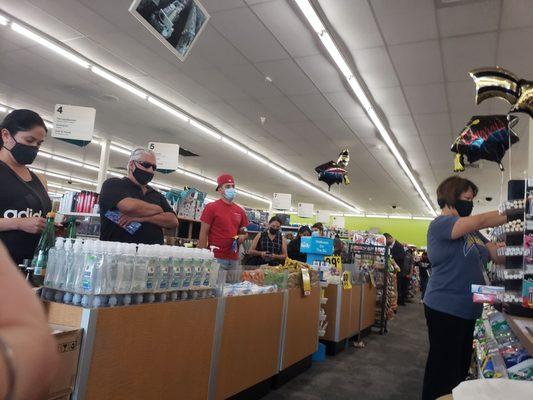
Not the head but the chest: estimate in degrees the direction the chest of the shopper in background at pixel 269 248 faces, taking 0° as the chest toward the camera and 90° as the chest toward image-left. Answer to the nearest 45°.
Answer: approximately 0°

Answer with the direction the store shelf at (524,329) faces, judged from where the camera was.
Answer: facing to the left of the viewer

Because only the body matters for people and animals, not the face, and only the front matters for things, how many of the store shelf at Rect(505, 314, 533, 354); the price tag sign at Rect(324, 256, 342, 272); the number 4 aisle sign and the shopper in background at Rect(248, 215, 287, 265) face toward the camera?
3

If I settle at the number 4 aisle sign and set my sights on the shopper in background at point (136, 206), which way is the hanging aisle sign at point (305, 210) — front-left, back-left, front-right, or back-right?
back-left

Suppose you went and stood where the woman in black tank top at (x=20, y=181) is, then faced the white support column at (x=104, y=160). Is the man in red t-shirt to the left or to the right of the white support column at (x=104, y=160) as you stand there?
right

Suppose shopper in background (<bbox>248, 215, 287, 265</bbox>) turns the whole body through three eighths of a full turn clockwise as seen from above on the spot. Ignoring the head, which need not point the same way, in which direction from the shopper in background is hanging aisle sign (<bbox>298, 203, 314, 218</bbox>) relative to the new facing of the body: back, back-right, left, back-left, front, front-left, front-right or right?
front-right

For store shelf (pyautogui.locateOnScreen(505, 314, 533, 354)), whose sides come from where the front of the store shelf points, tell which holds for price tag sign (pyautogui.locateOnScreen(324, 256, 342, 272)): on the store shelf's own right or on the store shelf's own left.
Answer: on the store shelf's own right

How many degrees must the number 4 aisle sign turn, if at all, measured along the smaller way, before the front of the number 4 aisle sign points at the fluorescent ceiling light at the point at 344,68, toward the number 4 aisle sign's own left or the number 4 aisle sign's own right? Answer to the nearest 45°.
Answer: approximately 45° to the number 4 aisle sign's own left

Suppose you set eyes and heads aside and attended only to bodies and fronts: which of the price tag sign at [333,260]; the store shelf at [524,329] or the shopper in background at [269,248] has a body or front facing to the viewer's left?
the store shelf
